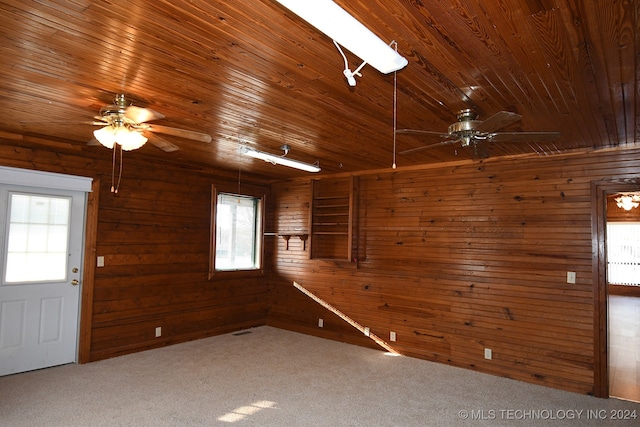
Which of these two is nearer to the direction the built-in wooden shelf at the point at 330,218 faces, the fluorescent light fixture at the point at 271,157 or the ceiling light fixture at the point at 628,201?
the fluorescent light fixture

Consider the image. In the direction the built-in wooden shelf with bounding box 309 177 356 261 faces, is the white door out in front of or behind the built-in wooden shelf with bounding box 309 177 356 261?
in front

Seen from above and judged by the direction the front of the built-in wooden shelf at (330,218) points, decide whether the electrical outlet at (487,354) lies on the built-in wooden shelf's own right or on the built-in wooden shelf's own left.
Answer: on the built-in wooden shelf's own left

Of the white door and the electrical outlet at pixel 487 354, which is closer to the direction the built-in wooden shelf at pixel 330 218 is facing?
the white door

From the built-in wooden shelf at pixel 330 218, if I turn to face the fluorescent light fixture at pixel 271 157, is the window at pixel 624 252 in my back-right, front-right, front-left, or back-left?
back-left

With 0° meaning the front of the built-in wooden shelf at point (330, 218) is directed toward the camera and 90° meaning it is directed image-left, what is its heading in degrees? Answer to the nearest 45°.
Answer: approximately 45°

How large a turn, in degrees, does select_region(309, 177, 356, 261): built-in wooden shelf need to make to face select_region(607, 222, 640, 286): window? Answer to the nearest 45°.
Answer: approximately 180°

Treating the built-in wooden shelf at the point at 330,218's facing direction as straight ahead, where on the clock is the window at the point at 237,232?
The window is roughly at 2 o'clock from the built-in wooden shelf.

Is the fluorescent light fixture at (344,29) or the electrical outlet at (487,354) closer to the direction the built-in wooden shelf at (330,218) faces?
the fluorescent light fixture

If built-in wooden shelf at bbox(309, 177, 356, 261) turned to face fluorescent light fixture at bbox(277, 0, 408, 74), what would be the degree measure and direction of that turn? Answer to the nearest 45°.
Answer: approximately 45° to its left

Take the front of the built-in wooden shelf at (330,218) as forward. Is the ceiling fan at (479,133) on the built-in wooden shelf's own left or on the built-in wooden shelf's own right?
on the built-in wooden shelf's own left
